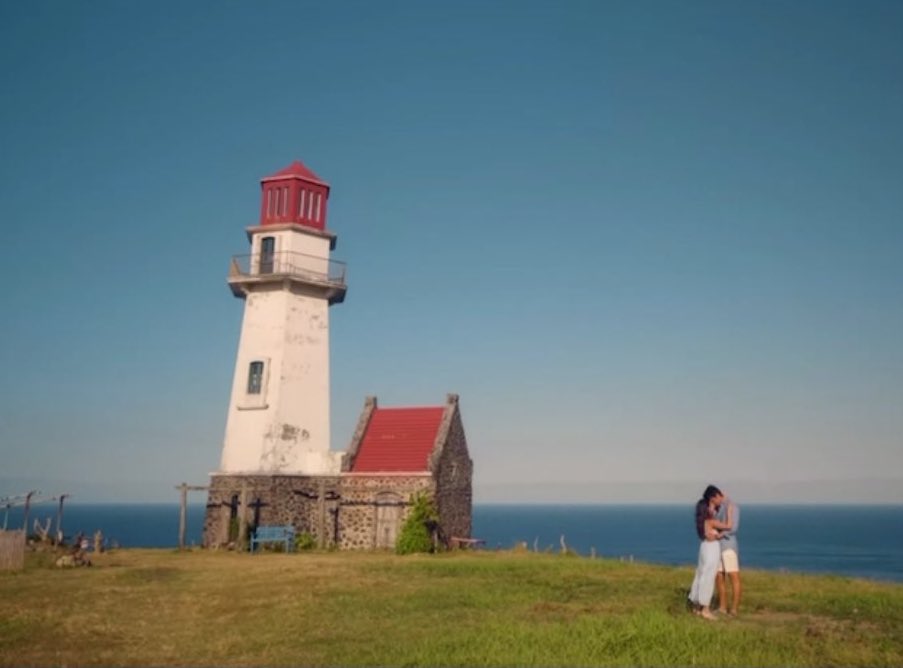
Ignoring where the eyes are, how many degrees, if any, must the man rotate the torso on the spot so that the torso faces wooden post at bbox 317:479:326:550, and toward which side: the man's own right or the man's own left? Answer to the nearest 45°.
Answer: approximately 45° to the man's own right

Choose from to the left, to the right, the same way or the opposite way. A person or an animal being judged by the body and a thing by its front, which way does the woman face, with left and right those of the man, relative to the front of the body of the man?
the opposite way

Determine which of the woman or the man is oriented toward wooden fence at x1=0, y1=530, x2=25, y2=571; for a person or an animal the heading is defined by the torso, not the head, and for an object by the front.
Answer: the man

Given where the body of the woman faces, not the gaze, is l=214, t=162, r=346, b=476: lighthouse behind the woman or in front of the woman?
behind

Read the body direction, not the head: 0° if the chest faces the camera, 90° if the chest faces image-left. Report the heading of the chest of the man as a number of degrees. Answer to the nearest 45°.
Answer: approximately 90°

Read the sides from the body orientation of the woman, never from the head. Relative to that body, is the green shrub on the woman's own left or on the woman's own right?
on the woman's own left

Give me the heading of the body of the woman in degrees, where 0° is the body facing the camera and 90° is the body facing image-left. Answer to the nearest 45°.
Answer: approximately 270°

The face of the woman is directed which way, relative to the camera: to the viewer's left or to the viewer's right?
to the viewer's right

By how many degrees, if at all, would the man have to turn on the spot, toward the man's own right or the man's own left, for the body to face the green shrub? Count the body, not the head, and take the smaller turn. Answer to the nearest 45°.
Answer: approximately 45° to the man's own right

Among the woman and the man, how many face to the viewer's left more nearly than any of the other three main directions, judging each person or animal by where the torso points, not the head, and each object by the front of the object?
1

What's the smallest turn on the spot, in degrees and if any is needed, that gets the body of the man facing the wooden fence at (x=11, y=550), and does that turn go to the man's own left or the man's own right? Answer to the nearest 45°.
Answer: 0° — they already face it

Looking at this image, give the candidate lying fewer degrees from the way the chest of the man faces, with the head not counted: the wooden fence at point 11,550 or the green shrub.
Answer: the wooden fence
